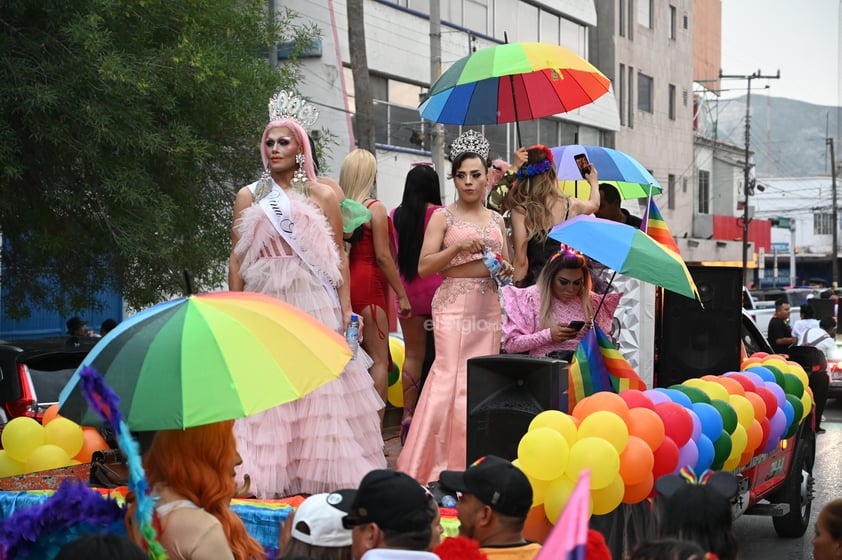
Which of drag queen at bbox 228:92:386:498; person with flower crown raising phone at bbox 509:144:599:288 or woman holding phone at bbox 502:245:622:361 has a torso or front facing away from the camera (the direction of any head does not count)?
the person with flower crown raising phone

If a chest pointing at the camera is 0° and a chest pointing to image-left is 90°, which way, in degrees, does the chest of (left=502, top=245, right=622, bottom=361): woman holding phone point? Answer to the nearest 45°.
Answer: approximately 315°

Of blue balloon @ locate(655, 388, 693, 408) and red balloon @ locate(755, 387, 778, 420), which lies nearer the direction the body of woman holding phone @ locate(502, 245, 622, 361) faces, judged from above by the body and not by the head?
the blue balloon

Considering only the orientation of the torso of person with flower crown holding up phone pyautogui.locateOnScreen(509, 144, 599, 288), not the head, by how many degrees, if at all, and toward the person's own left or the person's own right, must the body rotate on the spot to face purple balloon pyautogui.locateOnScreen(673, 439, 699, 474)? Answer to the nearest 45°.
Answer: approximately 135° to the person's own right

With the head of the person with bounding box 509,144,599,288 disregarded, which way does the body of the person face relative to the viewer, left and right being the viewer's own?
facing away from the viewer

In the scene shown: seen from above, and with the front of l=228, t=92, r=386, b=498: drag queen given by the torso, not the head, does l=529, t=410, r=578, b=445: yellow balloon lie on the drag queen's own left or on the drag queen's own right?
on the drag queen's own left

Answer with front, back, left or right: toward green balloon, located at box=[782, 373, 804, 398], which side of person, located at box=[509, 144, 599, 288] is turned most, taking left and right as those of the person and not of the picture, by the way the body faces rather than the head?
right

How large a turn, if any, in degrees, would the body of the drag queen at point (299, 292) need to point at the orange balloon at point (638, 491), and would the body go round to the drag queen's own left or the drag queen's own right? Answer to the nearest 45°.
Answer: approximately 90° to the drag queen's own left

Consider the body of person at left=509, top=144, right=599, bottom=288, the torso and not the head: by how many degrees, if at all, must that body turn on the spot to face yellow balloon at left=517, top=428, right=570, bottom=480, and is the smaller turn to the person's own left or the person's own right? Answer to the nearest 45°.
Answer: approximately 180°

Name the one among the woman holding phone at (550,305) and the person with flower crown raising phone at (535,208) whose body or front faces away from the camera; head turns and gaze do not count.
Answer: the person with flower crown raising phone

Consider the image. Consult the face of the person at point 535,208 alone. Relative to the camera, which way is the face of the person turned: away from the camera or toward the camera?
away from the camera
